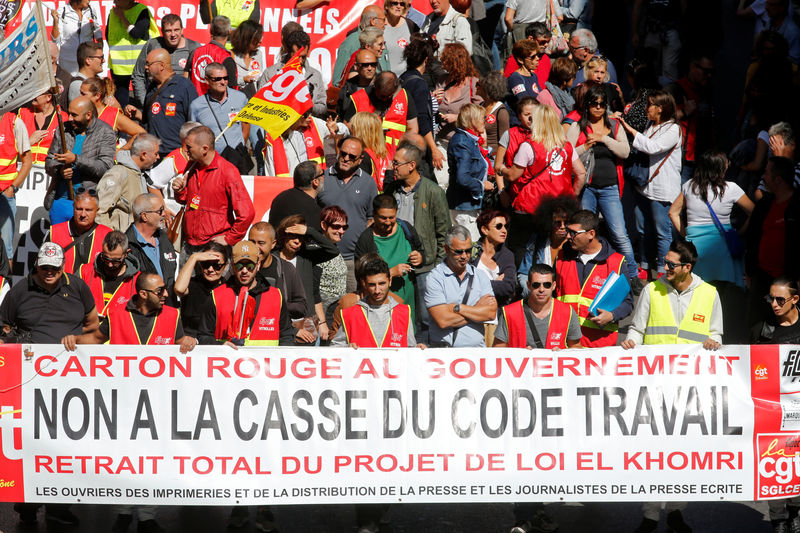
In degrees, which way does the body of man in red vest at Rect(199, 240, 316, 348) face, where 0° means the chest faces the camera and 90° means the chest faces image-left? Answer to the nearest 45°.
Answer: approximately 0°

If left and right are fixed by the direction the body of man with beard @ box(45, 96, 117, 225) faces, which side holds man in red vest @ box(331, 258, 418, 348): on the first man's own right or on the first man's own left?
on the first man's own left

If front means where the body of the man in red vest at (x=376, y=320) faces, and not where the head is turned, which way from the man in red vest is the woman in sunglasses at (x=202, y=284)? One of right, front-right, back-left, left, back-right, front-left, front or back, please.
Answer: right

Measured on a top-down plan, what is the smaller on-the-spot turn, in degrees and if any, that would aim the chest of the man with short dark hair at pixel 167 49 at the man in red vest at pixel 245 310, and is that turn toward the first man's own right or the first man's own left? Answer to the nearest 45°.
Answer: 0° — they already face them

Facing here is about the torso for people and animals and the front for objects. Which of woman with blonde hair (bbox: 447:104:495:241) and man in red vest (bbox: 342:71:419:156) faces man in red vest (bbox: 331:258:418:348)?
man in red vest (bbox: 342:71:419:156)
